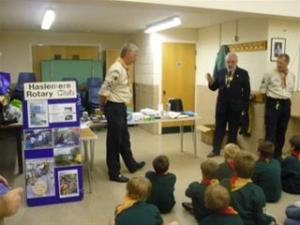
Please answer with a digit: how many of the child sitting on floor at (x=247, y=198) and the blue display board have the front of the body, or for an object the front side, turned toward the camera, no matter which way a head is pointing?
1

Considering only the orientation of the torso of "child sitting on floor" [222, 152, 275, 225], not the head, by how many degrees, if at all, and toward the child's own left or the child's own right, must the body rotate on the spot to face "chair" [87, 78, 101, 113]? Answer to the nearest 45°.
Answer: approximately 45° to the child's own left

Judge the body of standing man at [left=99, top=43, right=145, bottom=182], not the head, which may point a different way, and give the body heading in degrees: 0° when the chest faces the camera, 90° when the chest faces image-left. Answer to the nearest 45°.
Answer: approximately 270°

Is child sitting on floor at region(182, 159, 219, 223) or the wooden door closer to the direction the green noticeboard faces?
the child sitting on floor

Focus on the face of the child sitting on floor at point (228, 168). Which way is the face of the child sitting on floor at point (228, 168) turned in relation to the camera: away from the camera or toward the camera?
away from the camera

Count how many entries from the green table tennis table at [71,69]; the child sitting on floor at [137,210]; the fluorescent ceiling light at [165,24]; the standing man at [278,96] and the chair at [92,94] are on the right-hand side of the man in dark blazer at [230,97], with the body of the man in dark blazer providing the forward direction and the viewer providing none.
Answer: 3

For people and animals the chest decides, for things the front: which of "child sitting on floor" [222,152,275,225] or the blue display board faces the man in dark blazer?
the child sitting on floor

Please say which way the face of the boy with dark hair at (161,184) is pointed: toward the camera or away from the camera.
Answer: away from the camera

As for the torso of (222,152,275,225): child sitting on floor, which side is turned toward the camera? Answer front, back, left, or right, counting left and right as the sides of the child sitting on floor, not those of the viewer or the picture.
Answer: back

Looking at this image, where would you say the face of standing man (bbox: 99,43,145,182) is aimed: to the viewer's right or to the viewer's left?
to the viewer's right

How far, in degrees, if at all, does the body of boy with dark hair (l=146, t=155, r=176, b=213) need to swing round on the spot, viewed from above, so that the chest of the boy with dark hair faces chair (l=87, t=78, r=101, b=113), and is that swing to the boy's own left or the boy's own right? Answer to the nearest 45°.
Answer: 0° — they already face it
